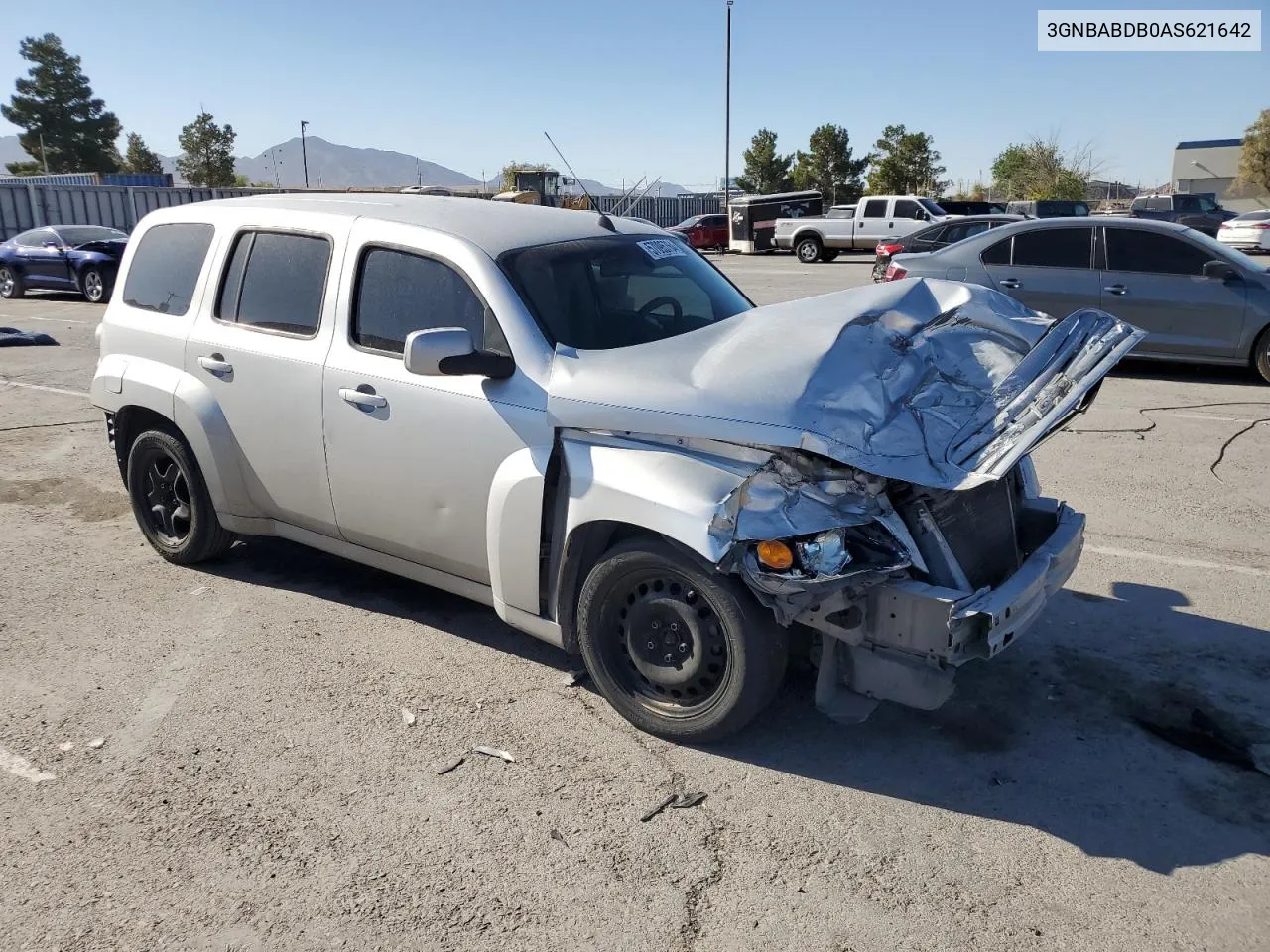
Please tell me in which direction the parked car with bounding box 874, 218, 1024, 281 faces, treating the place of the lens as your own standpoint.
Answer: facing to the right of the viewer

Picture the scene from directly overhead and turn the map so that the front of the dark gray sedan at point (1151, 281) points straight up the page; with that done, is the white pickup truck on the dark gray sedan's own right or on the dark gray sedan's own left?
on the dark gray sedan's own left

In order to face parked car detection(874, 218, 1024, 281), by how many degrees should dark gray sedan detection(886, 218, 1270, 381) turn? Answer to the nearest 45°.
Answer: approximately 135° to its left

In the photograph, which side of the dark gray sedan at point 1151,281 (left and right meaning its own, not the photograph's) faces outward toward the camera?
right

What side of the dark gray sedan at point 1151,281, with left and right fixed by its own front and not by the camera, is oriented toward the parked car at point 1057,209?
left

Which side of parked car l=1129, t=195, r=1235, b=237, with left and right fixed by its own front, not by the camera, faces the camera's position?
right

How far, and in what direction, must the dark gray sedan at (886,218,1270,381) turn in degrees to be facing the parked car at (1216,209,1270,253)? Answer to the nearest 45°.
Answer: approximately 90° to its left

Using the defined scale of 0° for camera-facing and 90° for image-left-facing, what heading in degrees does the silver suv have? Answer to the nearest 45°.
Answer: approximately 315°
